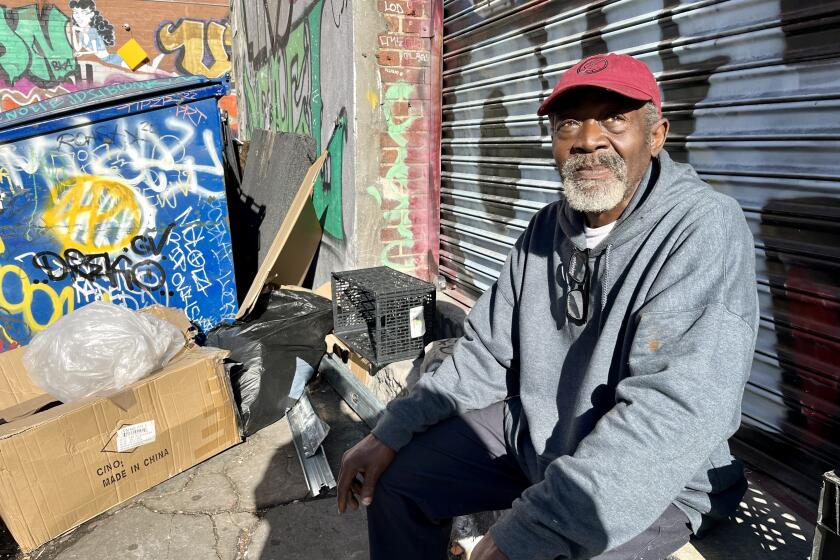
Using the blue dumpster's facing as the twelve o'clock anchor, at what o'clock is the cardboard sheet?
The cardboard sheet is roughly at 9 o'clock from the blue dumpster.

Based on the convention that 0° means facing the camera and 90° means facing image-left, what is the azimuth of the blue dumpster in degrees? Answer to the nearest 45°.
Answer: approximately 0°

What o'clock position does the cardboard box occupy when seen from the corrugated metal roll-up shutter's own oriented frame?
The cardboard box is roughly at 1 o'clock from the corrugated metal roll-up shutter.

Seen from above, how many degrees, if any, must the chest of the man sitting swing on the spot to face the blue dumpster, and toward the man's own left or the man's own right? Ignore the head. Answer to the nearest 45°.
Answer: approximately 90° to the man's own right

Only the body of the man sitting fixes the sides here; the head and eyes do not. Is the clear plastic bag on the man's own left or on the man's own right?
on the man's own right

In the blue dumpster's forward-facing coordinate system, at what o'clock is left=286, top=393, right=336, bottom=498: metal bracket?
The metal bracket is roughly at 11 o'clock from the blue dumpster.

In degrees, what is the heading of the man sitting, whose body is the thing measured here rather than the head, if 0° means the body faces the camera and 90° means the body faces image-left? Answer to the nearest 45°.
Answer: approximately 45°

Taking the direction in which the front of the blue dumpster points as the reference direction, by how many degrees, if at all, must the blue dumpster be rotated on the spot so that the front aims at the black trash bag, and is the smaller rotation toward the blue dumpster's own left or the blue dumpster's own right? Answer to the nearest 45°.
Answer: approximately 45° to the blue dumpster's own left

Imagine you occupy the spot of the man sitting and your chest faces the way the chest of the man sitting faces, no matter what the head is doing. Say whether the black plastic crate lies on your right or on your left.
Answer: on your right

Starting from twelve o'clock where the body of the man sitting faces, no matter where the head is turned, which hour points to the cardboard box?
The cardboard box is roughly at 2 o'clock from the man sitting.

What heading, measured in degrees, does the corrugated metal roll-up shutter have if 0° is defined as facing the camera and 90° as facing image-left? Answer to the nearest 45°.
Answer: approximately 45°
